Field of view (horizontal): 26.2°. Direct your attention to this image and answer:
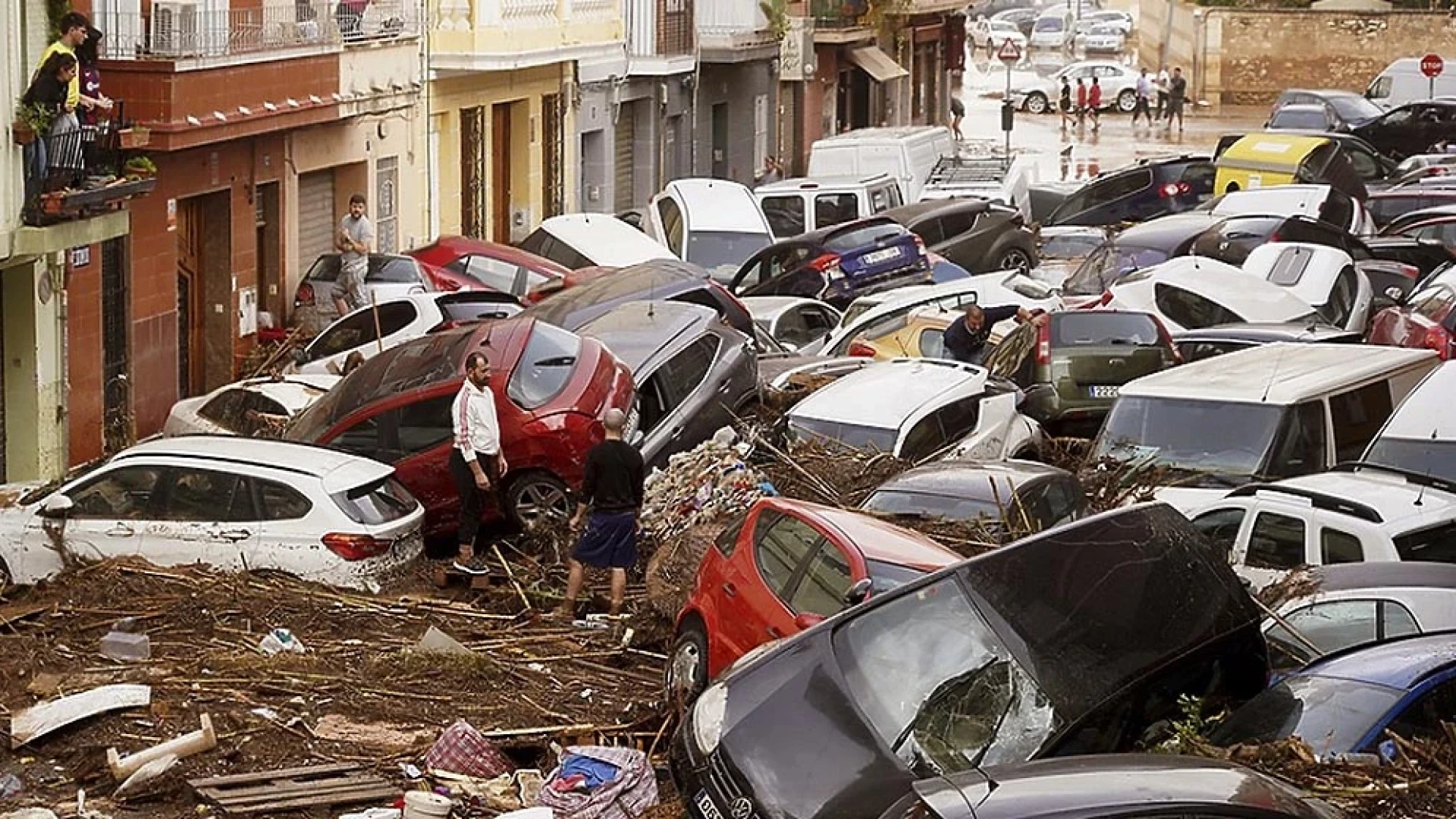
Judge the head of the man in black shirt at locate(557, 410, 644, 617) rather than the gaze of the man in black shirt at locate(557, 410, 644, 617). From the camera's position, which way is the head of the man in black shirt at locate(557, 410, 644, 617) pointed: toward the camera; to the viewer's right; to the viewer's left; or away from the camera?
away from the camera

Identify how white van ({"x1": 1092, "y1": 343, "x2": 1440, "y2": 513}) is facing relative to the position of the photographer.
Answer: facing the viewer and to the left of the viewer

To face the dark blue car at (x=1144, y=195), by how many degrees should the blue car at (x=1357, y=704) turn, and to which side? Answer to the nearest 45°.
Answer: approximately 135° to its right

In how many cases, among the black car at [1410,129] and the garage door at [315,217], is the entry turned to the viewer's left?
1

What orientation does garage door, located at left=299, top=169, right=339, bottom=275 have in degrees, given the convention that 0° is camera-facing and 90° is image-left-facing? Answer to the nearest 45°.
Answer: approximately 315°

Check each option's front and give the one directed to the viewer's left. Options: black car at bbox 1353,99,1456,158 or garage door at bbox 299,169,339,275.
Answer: the black car

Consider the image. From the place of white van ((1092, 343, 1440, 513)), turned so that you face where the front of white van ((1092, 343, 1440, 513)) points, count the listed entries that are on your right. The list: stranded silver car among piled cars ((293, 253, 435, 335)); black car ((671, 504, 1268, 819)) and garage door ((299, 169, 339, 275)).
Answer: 2

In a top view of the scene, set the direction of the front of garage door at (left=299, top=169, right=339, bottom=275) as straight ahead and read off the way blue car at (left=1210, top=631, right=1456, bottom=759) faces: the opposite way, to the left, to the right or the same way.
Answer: to the right

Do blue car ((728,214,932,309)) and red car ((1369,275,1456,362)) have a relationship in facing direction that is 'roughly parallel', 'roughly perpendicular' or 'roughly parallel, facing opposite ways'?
roughly perpendicular

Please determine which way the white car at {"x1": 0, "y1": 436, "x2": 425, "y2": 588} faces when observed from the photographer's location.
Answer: facing away from the viewer and to the left of the viewer
